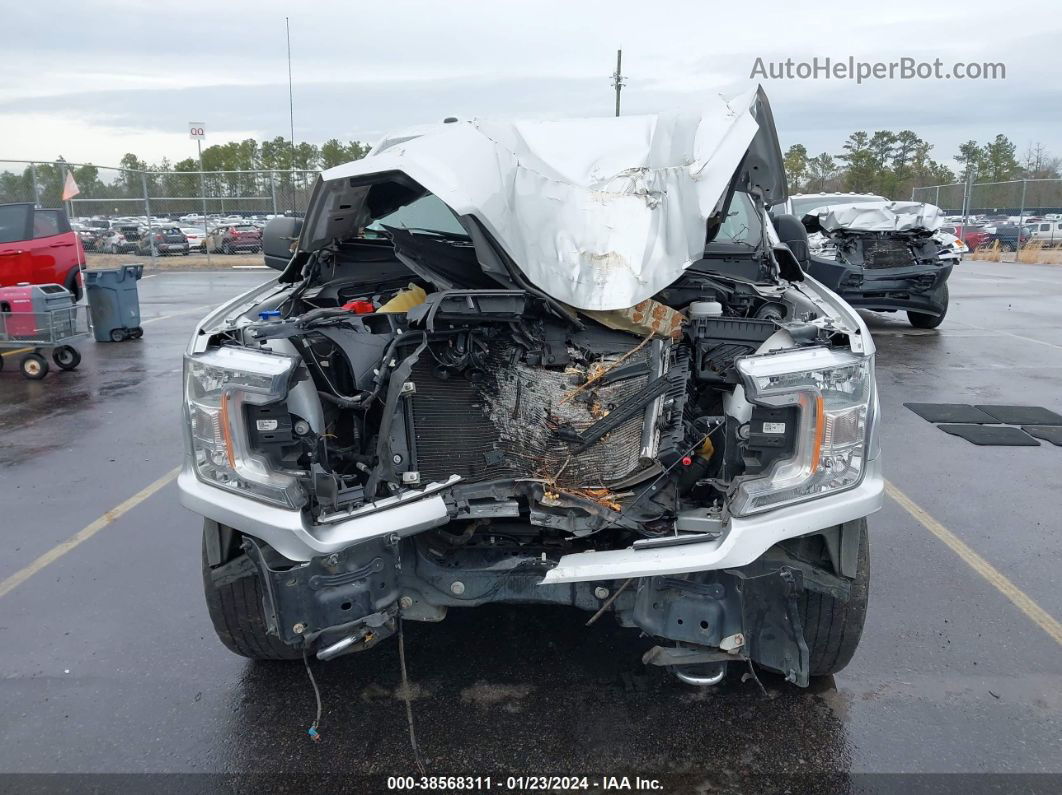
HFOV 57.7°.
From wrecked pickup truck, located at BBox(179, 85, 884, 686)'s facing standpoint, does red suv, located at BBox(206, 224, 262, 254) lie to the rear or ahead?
to the rear

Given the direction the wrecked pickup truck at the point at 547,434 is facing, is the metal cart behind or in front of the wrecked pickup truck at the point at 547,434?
behind

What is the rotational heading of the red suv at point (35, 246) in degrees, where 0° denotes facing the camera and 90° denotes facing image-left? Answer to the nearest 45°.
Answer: approximately 90°

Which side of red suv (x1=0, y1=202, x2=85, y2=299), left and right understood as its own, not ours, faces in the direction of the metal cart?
left

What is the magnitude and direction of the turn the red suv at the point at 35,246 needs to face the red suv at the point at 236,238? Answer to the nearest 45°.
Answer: approximately 90° to its right

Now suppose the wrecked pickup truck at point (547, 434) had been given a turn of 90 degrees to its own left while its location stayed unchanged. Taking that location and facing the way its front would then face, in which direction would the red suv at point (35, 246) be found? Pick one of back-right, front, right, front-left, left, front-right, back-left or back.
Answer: back-left

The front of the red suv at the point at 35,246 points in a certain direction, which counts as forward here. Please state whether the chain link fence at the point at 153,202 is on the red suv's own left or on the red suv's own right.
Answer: on the red suv's own right

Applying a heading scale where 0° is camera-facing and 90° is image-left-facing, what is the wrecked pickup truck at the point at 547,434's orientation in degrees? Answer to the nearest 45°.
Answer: approximately 0°
